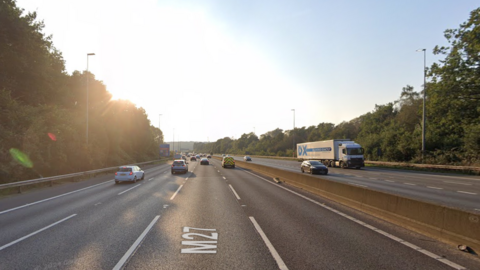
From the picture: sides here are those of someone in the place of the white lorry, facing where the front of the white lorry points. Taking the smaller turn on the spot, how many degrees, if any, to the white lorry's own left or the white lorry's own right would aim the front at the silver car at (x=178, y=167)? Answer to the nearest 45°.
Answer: approximately 90° to the white lorry's own right

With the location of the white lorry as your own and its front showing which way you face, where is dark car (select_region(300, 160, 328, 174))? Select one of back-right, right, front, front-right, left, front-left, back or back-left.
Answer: front-right

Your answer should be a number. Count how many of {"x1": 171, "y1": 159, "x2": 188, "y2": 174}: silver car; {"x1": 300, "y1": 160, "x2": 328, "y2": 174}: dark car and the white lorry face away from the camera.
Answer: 1

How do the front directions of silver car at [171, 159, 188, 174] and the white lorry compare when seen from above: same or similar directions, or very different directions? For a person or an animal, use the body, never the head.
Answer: very different directions

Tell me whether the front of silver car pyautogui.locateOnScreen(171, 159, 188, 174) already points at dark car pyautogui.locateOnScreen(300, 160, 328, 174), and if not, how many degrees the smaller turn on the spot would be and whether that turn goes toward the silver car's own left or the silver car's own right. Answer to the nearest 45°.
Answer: approximately 135° to the silver car's own right

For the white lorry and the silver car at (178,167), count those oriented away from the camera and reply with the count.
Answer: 1

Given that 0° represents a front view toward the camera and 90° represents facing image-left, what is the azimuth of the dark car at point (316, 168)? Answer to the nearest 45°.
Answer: approximately 315°

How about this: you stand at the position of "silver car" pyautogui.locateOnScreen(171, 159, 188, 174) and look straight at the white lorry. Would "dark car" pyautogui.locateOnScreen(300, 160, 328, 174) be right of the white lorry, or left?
right

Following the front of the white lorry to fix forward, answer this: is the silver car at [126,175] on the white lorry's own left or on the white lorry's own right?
on the white lorry's own right

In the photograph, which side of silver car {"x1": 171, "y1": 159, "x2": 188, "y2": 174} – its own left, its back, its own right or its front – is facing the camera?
back

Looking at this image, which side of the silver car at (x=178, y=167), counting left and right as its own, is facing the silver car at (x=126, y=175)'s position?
back

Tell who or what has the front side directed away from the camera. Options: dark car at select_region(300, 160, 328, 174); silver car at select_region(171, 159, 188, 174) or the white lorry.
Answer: the silver car

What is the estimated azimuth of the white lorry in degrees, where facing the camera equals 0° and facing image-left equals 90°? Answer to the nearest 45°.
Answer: approximately 315°

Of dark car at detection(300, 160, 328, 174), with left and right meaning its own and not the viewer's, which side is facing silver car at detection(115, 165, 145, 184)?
right
